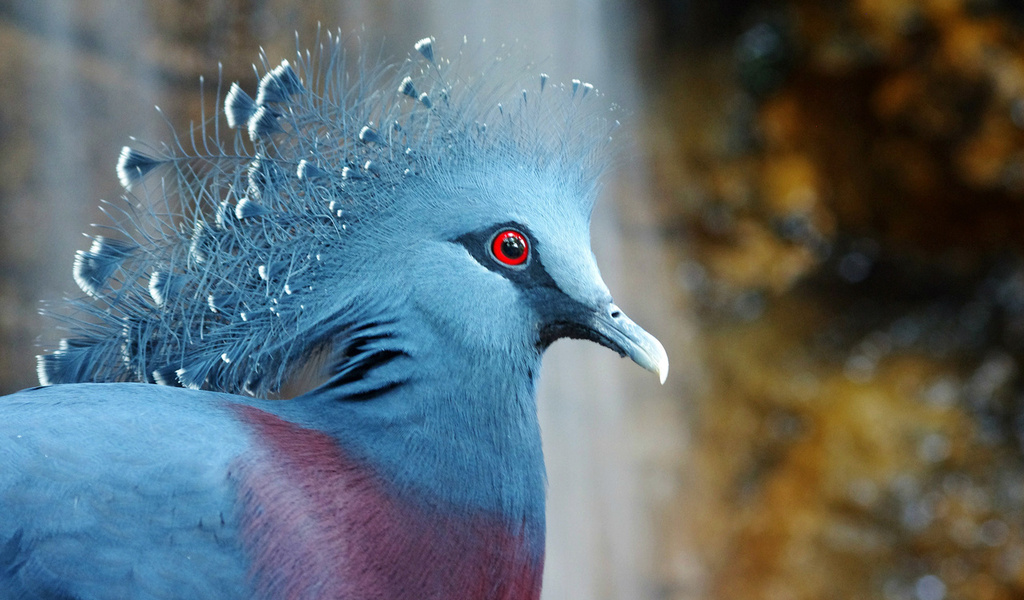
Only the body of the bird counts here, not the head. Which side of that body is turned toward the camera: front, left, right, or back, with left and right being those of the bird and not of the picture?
right
